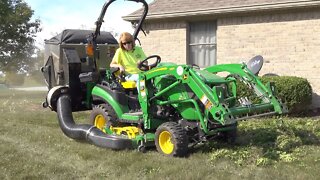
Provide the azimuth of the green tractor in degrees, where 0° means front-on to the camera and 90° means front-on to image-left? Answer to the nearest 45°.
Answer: approximately 315°
